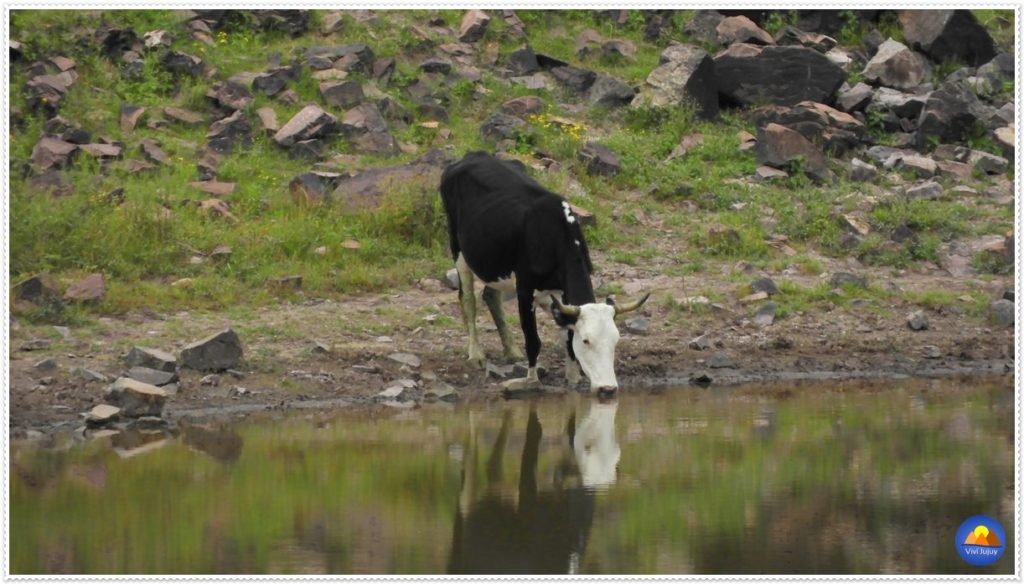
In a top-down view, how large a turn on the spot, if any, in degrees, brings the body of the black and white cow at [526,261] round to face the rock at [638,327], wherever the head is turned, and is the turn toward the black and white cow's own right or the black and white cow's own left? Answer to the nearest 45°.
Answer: approximately 90° to the black and white cow's own left

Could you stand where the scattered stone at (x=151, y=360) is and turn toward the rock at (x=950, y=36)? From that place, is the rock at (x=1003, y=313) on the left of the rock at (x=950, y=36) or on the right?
right

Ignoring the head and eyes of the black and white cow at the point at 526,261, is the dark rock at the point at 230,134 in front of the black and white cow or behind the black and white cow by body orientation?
behind

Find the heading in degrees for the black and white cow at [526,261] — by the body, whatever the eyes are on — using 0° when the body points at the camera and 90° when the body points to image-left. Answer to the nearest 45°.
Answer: approximately 315°

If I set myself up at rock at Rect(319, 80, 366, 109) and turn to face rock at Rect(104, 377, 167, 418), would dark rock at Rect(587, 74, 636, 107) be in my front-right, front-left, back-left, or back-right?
back-left

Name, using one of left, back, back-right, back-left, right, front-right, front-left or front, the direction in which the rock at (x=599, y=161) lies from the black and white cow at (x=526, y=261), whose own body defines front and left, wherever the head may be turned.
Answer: back-left

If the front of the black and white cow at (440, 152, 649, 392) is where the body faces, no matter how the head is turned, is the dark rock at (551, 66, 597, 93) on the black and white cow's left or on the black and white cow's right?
on the black and white cow's left

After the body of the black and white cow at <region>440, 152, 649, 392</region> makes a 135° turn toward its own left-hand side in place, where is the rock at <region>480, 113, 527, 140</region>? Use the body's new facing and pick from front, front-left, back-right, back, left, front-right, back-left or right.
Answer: front

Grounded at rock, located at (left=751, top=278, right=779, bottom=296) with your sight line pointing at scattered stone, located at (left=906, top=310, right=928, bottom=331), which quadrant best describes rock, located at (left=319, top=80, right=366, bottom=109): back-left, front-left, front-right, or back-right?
back-left
